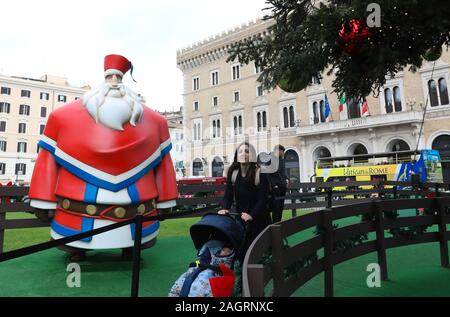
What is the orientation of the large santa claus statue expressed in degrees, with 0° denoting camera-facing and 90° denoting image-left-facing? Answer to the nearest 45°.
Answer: approximately 0°

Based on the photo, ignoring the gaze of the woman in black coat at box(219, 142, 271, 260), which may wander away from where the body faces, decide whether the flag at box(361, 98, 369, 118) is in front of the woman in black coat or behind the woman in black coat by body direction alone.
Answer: behind

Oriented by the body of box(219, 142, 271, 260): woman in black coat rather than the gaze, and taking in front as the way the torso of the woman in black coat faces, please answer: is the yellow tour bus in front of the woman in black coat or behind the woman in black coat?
behind

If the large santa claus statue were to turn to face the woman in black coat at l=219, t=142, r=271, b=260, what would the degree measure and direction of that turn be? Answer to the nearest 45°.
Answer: approximately 45° to its left

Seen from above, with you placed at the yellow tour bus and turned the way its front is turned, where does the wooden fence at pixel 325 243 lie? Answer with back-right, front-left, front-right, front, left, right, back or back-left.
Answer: front-right

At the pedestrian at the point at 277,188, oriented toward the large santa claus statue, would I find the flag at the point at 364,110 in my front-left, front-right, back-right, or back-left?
back-right
